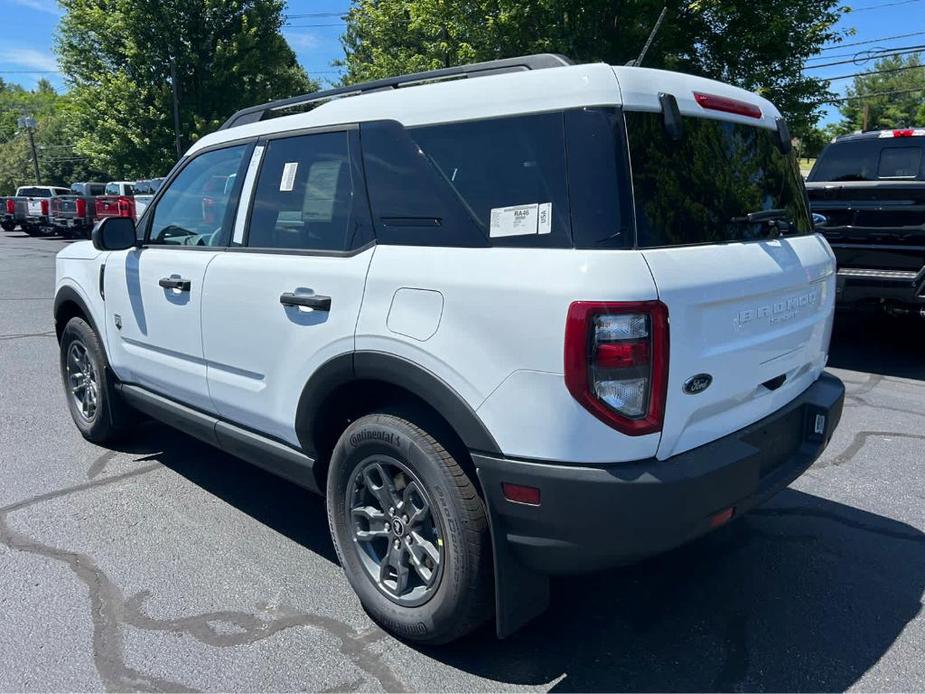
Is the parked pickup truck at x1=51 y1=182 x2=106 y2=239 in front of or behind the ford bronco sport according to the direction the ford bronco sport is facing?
in front

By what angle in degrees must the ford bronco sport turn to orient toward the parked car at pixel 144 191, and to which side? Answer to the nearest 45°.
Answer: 0° — it already faces it

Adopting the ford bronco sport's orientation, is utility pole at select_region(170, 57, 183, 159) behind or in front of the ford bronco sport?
in front

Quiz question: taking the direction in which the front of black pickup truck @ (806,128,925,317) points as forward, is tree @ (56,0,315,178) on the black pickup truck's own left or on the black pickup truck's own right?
on the black pickup truck's own left

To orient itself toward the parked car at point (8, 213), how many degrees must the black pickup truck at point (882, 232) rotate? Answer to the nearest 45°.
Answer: approximately 90° to its left

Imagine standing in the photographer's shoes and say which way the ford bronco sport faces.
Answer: facing away from the viewer and to the left of the viewer

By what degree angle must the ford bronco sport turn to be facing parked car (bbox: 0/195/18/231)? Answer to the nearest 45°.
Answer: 0° — it already faces it

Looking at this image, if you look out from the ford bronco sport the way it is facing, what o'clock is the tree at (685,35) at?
The tree is roughly at 2 o'clock from the ford bronco sport.

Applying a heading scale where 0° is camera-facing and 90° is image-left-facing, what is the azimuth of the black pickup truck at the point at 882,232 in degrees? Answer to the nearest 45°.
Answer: approximately 180°

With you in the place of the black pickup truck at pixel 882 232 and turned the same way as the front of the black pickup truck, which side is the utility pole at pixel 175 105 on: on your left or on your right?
on your left

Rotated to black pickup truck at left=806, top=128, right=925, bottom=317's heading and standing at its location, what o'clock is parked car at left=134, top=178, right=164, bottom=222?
The parked car is roughly at 10 o'clock from the black pickup truck.

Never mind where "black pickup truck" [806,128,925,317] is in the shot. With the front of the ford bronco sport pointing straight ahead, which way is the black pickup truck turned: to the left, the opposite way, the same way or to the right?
to the right

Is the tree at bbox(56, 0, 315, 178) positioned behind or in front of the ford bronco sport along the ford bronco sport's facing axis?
in front

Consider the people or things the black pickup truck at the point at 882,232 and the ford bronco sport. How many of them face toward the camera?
0
